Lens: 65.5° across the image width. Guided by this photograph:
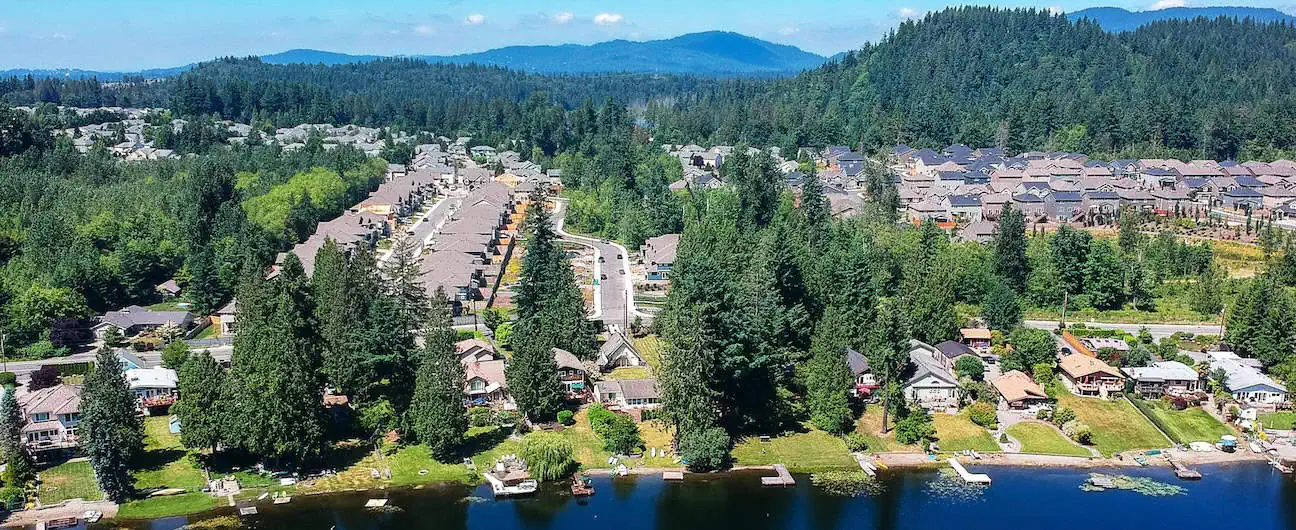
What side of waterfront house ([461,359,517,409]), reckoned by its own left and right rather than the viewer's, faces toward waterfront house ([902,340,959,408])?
left

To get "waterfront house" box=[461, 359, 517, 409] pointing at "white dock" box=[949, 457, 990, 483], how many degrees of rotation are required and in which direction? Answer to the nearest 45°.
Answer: approximately 45° to its left

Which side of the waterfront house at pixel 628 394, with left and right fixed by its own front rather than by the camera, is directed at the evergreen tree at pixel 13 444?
right

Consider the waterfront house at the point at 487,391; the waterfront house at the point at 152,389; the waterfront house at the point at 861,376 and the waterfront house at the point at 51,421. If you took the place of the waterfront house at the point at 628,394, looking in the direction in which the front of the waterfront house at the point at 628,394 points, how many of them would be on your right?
3

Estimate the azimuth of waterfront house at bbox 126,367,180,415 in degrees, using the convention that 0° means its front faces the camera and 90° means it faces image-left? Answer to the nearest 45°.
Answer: approximately 0°

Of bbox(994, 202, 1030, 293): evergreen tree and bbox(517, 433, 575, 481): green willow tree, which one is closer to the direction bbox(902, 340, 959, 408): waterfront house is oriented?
the green willow tree

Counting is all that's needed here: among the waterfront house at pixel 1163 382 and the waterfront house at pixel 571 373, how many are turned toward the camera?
2

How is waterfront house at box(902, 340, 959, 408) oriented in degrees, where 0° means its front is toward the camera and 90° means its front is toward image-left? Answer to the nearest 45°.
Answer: approximately 0°

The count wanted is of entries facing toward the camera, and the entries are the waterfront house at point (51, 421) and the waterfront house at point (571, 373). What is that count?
2
